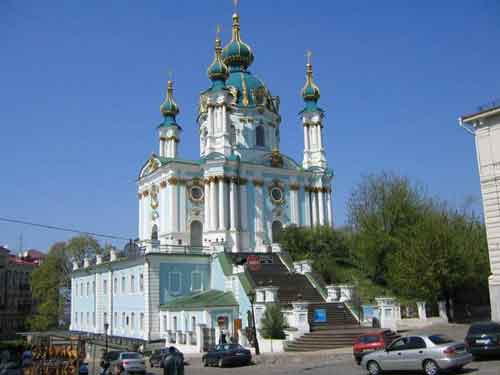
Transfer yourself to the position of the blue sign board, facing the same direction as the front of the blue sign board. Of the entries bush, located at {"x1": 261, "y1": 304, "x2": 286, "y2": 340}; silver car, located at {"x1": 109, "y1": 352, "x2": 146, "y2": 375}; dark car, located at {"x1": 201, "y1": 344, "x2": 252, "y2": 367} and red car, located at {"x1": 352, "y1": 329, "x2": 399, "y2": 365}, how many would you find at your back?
0

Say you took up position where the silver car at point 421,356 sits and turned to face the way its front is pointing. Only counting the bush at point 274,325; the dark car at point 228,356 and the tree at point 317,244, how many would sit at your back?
0

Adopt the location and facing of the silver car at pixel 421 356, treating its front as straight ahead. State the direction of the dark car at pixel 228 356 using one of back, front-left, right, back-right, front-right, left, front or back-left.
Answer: front

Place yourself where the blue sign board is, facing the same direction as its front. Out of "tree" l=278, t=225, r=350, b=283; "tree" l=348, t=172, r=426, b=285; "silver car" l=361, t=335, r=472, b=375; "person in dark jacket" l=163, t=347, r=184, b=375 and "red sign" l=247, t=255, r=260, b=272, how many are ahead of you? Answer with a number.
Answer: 2

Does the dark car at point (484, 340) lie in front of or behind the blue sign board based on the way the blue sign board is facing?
in front

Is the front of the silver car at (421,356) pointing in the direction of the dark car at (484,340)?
no

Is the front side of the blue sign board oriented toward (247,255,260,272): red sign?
no

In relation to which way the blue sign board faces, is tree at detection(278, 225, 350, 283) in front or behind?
behind

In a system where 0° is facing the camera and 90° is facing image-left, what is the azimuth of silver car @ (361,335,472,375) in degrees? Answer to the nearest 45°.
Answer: approximately 135°

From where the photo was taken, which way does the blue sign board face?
toward the camera

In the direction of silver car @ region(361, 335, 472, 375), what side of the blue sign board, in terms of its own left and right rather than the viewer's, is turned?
front

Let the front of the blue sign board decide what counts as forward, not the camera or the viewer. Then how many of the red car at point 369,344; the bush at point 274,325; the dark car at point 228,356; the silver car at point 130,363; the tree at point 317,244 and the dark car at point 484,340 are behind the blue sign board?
1

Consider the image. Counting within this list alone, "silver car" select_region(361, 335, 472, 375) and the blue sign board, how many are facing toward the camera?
1

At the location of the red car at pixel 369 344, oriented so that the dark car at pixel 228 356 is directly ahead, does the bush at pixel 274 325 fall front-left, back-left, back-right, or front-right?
front-right

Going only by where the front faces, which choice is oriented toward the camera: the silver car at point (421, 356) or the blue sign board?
the blue sign board

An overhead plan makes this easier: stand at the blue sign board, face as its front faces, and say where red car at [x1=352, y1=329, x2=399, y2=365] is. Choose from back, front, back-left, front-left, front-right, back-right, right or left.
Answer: front

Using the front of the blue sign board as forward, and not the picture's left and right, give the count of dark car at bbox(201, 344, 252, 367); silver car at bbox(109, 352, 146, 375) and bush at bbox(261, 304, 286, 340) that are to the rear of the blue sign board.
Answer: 0

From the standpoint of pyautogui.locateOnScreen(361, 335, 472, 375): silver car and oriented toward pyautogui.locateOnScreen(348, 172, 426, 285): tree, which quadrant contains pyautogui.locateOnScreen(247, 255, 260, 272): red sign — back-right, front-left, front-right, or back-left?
front-left
